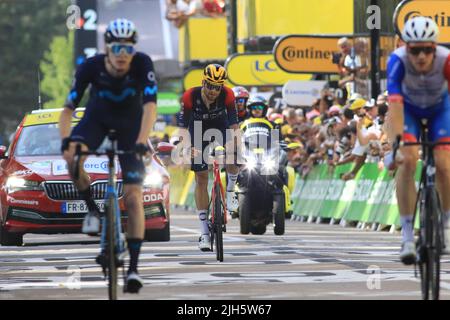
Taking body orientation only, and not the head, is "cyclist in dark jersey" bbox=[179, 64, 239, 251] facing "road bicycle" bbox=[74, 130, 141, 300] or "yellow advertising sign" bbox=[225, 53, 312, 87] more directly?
the road bicycle

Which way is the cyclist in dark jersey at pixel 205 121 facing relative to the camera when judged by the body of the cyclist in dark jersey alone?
toward the camera

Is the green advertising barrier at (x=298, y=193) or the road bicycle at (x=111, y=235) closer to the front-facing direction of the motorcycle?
the road bicycle

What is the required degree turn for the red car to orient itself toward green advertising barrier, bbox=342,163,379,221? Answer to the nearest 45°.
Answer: approximately 135° to its left

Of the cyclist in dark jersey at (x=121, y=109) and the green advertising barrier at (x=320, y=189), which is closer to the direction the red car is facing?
the cyclist in dark jersey

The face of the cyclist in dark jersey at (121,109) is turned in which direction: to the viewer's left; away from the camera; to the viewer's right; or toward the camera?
toward the camera

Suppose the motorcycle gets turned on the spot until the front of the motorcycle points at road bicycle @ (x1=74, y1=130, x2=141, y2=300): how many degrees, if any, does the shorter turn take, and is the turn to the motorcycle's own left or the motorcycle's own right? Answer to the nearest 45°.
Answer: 0° — it already faces it

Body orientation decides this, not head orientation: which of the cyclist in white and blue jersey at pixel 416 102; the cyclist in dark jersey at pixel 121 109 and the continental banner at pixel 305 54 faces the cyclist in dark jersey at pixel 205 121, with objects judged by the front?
the continental banner

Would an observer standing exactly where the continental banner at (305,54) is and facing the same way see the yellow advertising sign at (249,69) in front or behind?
behind

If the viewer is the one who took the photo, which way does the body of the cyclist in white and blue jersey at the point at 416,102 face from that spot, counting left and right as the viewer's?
facing the viewer

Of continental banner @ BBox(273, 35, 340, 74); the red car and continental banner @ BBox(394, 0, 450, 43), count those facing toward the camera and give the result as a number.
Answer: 3

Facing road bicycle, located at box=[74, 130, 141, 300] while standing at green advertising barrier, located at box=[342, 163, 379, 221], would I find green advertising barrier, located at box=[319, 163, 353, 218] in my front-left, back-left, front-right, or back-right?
back-right
